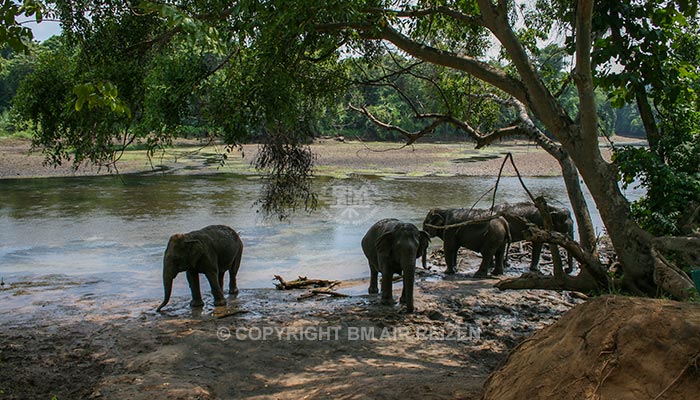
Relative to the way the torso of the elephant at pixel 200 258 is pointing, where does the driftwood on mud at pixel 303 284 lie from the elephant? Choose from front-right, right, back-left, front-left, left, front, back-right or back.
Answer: back

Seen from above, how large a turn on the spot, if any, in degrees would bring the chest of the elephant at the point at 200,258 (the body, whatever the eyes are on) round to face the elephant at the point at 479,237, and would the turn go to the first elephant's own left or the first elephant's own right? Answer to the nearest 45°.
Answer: approximately 135° to the first elephant's own left

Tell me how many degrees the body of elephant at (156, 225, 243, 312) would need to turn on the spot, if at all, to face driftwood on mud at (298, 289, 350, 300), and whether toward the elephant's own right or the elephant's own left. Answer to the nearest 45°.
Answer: approximately 135° to the elephant's own left

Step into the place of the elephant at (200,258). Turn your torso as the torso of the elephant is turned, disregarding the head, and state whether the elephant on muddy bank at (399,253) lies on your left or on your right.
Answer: on your left

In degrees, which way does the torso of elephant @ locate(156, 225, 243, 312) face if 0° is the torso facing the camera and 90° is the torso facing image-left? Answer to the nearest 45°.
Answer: approximately 45°
